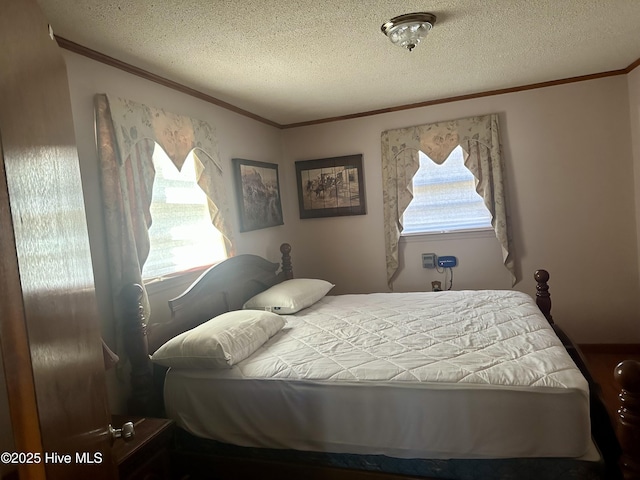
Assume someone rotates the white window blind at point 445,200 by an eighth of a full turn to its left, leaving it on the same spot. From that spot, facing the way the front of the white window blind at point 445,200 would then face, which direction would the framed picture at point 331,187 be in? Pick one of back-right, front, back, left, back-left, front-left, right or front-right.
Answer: back-right

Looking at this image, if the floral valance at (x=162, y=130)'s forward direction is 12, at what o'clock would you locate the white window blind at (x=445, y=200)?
The white window blind is roughly at 10 o'clock from the floral valance.

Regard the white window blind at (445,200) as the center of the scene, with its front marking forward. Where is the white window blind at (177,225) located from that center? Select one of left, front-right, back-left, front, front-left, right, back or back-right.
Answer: front-right

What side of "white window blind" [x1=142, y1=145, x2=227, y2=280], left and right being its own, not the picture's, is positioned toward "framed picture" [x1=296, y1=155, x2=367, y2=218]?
left

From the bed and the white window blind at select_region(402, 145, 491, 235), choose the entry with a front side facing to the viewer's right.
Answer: the bed

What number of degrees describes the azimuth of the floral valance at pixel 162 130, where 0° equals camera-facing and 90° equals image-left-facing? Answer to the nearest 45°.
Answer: approximately 315°

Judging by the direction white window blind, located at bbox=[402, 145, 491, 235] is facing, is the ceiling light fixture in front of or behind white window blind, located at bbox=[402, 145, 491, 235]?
in front

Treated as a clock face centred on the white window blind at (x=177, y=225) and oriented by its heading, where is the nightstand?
The nightstand is roughly at 2 o'clock from the white window blind.

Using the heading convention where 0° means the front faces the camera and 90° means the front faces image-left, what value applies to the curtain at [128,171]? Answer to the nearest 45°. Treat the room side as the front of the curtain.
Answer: approximately 315°

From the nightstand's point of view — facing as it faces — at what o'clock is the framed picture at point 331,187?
The framed picture is roughly at 9 o'clock from the nightstand.

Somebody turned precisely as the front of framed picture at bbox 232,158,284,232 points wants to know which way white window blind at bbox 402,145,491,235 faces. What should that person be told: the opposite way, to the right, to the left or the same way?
to the right

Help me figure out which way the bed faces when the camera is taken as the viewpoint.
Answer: facing to the right of the viewer

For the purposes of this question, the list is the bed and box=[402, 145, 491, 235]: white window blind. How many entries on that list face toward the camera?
1

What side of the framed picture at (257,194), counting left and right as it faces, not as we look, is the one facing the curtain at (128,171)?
right

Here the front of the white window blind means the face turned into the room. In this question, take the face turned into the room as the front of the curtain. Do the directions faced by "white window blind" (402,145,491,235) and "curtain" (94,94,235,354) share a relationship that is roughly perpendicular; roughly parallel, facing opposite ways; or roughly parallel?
roughly perpendicular

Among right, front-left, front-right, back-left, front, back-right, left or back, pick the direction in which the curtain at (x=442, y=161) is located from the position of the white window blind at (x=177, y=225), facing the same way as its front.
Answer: front-left

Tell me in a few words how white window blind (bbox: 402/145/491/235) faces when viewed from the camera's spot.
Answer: facing the viewer

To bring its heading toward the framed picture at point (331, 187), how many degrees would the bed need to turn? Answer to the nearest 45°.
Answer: approximately 90° to its left
